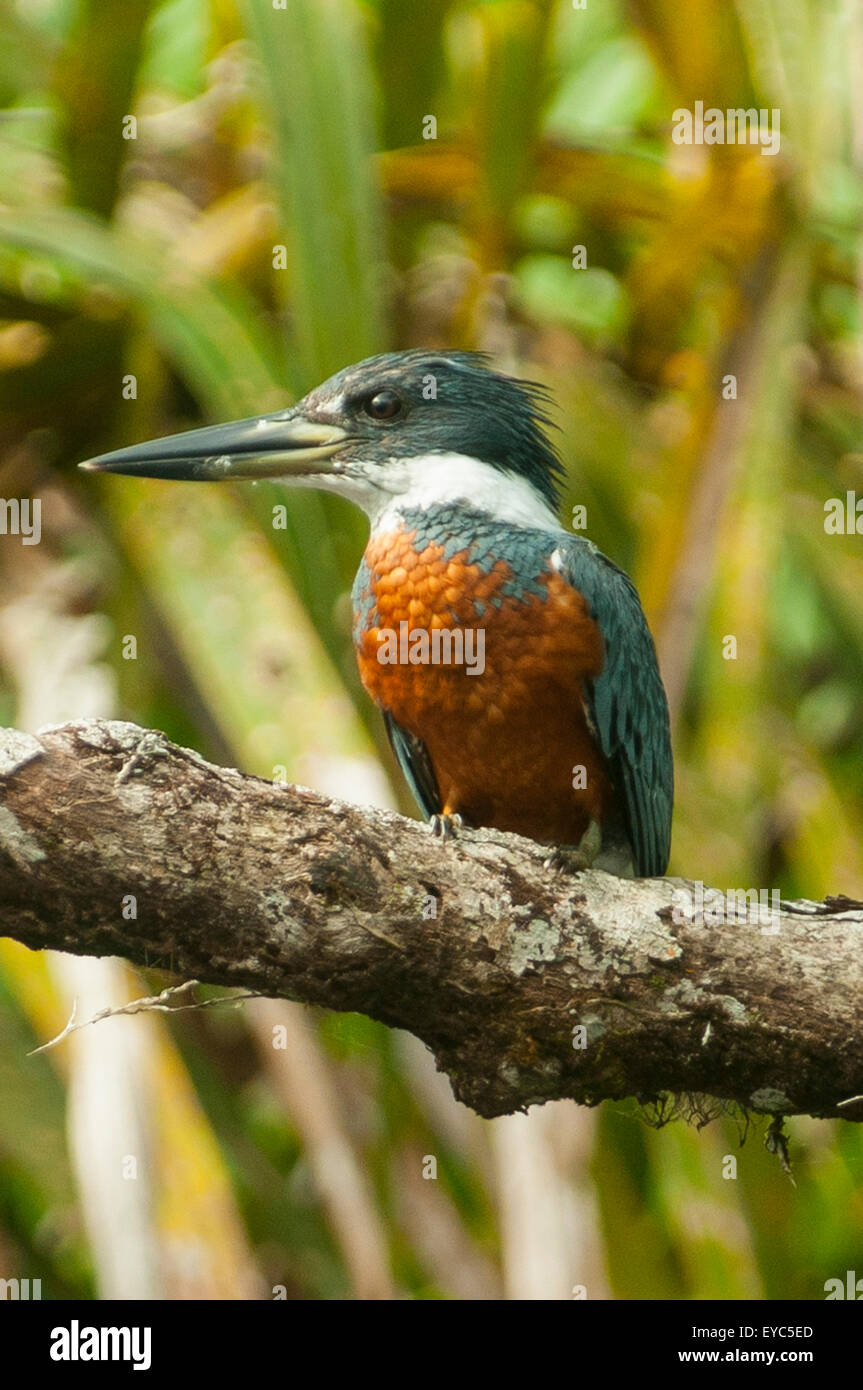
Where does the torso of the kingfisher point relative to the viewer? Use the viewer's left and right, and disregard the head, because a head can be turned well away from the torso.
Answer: facing the viewer and to the left of the viewer
